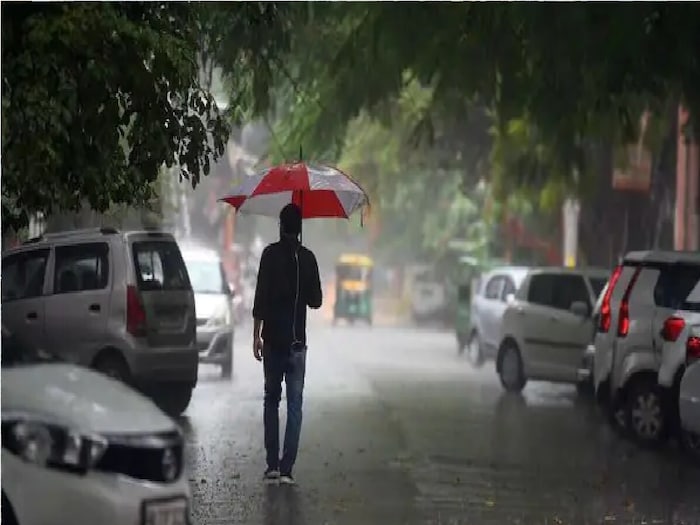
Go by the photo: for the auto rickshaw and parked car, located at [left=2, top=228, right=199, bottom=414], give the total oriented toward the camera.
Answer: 1

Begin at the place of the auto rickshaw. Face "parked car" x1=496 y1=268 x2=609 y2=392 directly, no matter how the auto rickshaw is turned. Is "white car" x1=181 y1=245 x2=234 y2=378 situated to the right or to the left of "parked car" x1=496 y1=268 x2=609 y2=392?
right

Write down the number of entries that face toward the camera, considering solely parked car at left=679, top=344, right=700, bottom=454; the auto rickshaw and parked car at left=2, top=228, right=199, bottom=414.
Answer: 1

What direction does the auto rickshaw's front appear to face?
toward the camera

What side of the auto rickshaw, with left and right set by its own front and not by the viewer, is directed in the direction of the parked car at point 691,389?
front

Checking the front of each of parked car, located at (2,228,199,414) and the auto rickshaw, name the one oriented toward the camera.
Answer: the auto rickshaw

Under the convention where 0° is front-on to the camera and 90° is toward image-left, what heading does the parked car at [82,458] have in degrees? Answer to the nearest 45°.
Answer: approximately 315°

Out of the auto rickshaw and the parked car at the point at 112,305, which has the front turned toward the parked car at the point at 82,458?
the auto rickshaw

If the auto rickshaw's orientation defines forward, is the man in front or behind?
in front

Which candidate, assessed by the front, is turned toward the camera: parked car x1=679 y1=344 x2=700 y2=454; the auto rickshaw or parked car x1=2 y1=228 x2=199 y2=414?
the auto rickshaw

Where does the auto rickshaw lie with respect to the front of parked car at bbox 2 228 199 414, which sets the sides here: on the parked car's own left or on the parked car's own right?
on the parked car's own right

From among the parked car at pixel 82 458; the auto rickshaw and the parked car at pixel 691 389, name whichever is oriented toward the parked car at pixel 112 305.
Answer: the auto rickshaw

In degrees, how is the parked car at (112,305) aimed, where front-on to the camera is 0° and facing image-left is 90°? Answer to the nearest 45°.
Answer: approximately 135°

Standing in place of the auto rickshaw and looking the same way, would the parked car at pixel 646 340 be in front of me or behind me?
in front

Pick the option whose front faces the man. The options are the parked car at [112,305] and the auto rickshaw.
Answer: the auto rickshaw
